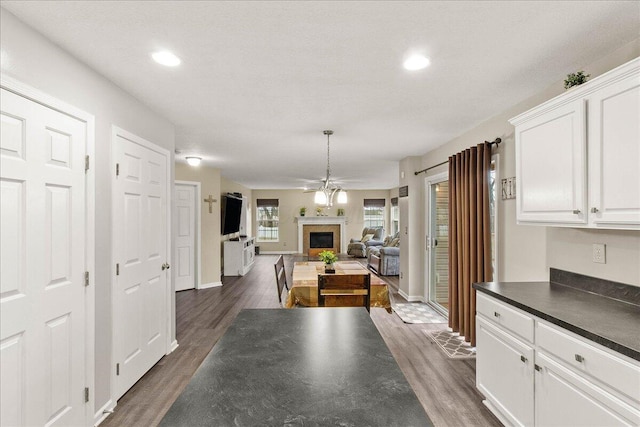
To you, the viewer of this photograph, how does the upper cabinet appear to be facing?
facing the viewer and to the left of the viewer

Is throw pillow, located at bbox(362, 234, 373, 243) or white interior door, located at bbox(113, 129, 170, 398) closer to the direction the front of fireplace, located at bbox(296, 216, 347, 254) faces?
the white interior door

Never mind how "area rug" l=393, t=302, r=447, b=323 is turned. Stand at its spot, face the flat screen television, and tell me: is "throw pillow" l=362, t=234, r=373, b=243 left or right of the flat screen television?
right

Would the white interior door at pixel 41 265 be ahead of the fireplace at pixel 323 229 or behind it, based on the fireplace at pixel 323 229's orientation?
ahead

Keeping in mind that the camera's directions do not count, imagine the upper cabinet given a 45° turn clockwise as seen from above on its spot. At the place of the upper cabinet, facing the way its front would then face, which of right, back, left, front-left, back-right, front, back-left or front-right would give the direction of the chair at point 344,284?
front

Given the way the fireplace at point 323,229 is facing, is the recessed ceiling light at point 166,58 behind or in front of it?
in front

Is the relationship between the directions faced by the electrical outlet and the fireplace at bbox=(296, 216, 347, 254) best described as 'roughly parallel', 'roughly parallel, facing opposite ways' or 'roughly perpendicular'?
roughly perpendicular

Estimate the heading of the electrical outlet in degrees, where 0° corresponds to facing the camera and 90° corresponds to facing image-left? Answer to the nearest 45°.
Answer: approximately 45°
